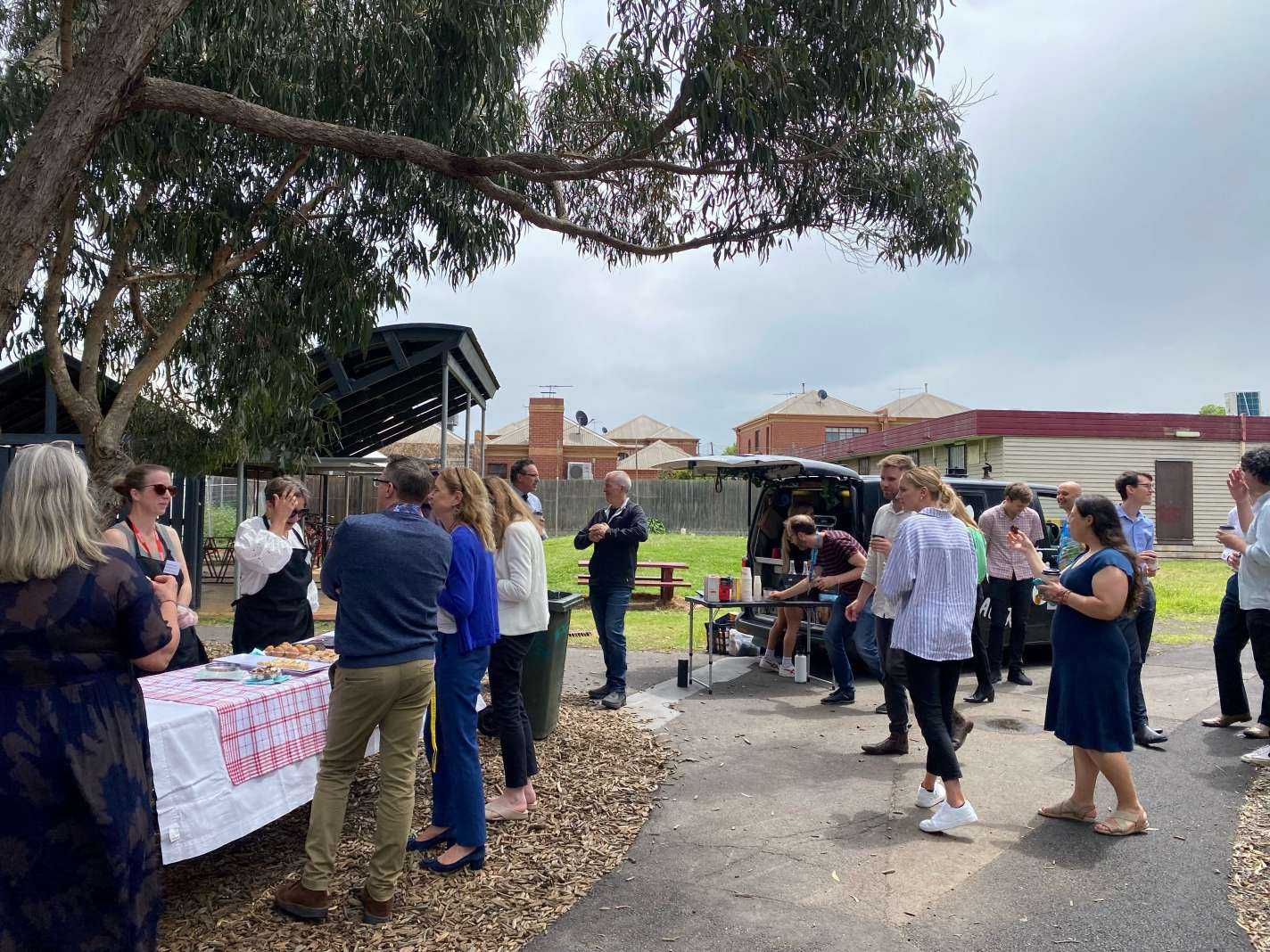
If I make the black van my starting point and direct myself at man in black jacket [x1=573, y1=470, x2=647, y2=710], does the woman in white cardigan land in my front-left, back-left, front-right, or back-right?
front-left

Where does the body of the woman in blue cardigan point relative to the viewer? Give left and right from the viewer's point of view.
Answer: facing to the left of the viewer

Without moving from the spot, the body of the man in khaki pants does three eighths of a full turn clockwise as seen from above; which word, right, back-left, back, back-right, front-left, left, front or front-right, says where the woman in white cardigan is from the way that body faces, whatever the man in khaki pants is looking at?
front-left

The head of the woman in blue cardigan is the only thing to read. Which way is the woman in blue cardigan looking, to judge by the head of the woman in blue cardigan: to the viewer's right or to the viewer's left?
to the viewer's left

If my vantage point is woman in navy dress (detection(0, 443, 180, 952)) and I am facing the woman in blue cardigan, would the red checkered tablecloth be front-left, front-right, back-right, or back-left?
front-left

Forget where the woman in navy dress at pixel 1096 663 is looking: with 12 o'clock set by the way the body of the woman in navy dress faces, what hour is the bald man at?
The bald man is roughly at 3 o'clock from the woman in navy dress.

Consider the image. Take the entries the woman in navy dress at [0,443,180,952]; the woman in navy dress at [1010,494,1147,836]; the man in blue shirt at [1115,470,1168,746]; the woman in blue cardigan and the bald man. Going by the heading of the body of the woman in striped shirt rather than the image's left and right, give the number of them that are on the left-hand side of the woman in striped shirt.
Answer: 2

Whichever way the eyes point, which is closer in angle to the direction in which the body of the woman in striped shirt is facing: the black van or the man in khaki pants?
the black van

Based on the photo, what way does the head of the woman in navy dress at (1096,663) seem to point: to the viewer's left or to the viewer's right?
to the viewer's left

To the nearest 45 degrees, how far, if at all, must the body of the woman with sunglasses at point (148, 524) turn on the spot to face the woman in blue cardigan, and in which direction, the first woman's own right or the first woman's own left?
0° — they already face them

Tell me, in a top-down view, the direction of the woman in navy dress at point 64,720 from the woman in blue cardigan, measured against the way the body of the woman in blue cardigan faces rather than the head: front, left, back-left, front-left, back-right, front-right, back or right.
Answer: front-left

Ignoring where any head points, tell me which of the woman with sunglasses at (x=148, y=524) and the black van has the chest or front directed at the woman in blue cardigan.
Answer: the woman with sunglasses

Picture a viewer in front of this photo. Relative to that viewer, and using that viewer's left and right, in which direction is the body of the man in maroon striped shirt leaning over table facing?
facing to the left of the viewer
